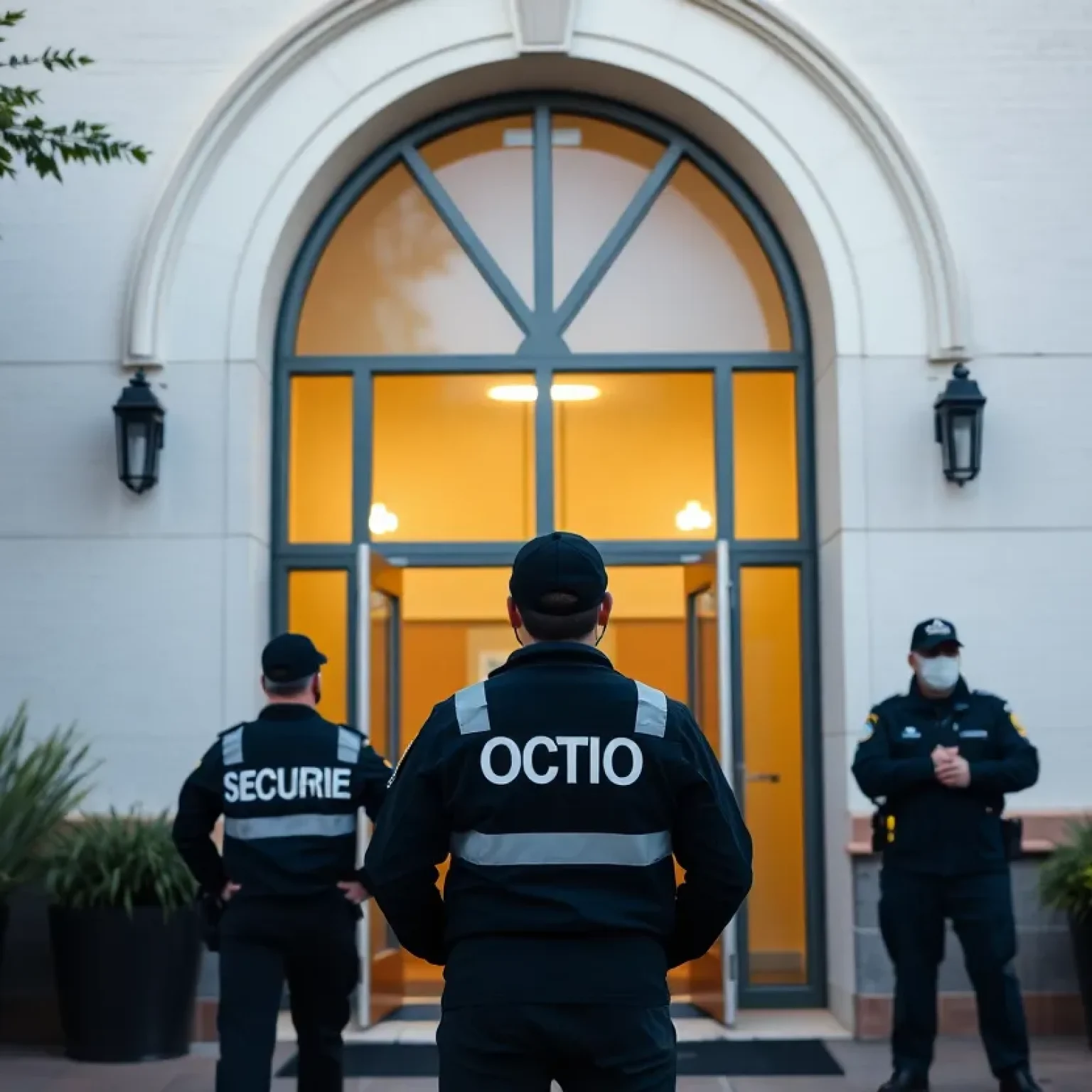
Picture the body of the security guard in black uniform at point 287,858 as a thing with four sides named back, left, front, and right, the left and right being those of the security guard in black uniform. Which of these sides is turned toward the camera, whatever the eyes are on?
back

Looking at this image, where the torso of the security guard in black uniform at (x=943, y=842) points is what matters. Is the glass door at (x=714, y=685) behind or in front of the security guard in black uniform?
behind

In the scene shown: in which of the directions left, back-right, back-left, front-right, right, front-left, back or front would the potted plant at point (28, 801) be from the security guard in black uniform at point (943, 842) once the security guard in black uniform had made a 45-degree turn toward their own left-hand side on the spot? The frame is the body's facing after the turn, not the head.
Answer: back-right
